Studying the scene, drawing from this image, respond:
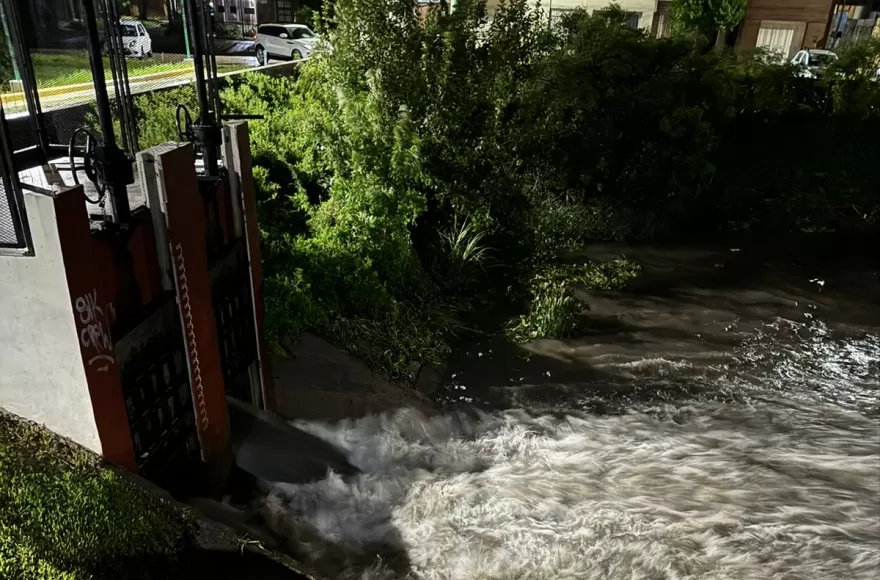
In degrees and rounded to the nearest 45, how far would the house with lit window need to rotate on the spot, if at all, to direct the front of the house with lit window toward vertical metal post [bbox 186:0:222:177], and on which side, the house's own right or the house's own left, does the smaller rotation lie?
0° — it already faces it

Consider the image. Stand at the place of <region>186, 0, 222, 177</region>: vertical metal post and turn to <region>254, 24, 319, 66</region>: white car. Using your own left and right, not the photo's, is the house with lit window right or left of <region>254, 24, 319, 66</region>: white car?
right

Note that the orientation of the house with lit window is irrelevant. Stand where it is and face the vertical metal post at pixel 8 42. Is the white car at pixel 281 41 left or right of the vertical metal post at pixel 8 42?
right

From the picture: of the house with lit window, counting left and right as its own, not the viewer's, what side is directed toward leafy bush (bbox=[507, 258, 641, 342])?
front

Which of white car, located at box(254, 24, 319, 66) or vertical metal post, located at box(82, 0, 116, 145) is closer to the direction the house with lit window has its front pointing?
the vertical metal post

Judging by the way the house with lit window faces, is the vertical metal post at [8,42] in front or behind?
in front

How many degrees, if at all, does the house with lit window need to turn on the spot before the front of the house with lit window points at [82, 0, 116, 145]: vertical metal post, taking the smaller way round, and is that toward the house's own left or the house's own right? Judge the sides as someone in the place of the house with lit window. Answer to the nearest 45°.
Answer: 0° — it already faces it

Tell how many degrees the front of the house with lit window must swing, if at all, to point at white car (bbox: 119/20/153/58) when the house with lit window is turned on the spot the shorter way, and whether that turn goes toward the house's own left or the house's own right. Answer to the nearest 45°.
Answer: approximately 45° to the house's own right

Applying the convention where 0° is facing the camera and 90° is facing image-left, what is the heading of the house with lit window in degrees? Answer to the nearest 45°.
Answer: approximately 0°

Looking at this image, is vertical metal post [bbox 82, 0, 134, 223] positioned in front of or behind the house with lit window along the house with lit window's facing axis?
in front

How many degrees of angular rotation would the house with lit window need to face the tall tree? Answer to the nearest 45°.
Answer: approximately 45° to its right
